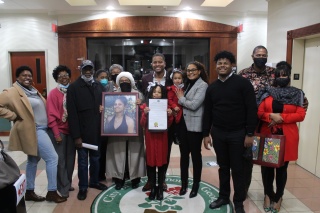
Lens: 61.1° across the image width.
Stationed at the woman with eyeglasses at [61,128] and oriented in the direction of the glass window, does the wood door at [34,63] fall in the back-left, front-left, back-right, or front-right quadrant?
front-left

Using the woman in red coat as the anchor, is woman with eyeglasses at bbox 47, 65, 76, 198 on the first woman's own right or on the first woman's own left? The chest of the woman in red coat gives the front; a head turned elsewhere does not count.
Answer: on the first woman's own right

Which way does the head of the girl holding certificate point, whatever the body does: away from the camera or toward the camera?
toward the camera

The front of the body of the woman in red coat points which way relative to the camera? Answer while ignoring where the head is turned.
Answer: toward the camera

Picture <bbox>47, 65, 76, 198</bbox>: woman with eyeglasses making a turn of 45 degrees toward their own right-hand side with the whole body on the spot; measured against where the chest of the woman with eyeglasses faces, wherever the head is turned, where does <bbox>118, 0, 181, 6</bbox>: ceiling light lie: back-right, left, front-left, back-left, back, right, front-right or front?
back-left

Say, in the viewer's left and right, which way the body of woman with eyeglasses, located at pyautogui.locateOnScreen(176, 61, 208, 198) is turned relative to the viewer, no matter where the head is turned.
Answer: facing the viewer and to the left of the viewer

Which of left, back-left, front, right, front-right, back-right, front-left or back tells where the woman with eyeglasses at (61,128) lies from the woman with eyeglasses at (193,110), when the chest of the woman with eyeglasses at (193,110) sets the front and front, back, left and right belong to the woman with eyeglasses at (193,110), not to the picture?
front-right

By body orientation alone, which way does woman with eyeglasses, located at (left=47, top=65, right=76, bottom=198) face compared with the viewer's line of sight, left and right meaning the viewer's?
facing the viewer and to the right of the viewer

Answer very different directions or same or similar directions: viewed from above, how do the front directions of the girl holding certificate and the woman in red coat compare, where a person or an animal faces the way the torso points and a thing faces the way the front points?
same or similar directions

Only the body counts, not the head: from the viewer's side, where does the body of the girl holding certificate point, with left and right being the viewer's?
facing the viewer

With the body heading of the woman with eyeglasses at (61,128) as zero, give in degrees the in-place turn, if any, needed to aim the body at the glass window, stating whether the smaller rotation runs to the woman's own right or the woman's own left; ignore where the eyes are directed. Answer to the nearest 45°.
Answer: approximately 90° to the woman's own left

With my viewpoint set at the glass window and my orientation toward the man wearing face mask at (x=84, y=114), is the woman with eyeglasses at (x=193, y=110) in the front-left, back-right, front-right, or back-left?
front-left

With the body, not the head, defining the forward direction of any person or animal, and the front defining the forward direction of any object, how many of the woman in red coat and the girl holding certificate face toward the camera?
2
